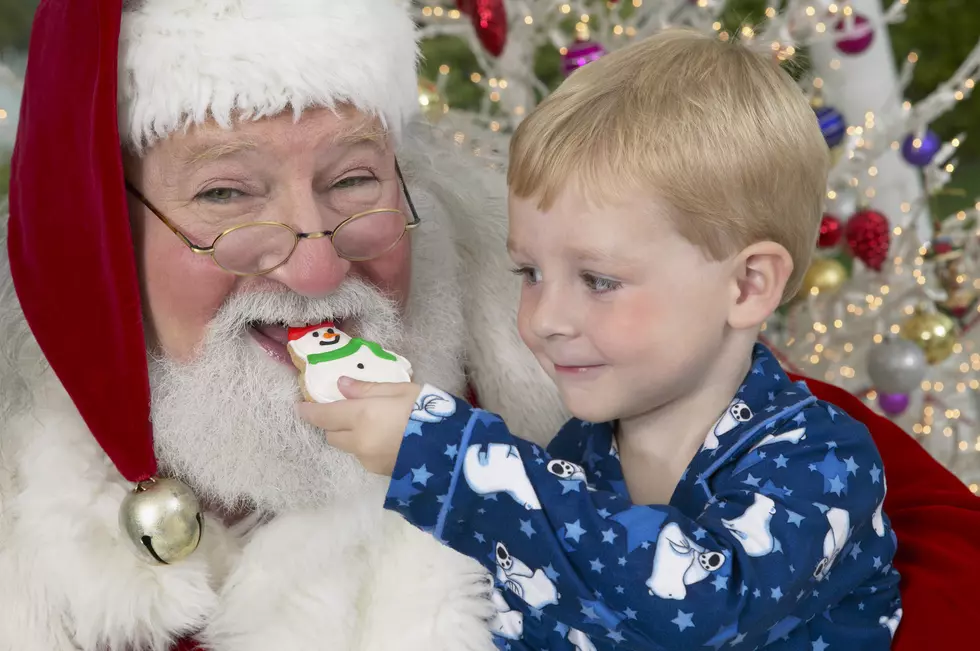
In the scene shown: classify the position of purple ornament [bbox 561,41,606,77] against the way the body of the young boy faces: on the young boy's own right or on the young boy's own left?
on the young boy's own right

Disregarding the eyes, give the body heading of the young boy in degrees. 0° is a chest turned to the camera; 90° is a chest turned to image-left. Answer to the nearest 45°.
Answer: approximately 45°

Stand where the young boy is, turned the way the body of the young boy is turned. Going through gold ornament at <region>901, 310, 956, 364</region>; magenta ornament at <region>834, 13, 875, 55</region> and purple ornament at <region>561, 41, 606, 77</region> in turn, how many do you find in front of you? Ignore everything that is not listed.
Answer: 0

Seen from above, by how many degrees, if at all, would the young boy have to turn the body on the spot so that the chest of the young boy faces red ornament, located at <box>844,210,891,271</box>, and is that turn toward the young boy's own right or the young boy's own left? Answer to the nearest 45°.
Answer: approximately 135° to the young boy's own right

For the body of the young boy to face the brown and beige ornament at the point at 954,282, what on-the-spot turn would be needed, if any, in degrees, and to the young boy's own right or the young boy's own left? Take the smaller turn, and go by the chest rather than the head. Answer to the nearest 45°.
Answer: approximately 180°

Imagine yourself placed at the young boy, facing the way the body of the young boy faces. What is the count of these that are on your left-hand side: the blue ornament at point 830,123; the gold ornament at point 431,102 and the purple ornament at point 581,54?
0

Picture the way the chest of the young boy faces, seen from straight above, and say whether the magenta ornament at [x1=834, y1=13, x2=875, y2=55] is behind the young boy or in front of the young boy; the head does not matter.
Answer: behind

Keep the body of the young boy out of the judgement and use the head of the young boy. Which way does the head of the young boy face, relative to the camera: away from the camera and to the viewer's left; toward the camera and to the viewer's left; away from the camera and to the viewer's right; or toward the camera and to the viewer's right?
toward the camera and to the viewer's left

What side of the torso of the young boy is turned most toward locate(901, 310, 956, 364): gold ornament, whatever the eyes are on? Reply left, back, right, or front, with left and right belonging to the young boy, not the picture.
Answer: back

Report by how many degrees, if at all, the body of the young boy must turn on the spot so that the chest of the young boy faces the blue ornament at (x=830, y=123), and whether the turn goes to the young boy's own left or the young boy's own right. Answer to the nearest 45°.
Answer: approximately 135° to the young boy's own right

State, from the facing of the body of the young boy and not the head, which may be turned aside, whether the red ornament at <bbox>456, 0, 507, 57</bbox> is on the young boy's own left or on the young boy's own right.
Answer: on the young boy's own right
